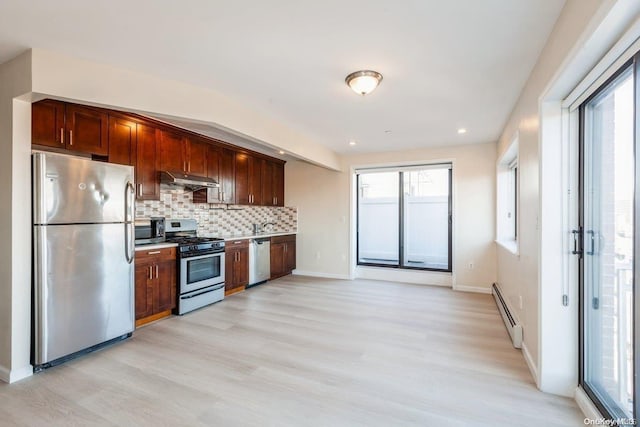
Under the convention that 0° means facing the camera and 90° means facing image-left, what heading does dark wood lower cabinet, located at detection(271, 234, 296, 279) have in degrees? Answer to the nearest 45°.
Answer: approximately 315°

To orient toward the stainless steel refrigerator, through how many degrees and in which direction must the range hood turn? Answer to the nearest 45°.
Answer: approximately 90° to its right

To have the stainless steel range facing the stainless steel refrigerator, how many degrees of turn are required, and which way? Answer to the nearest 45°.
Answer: approximately 90° to its right

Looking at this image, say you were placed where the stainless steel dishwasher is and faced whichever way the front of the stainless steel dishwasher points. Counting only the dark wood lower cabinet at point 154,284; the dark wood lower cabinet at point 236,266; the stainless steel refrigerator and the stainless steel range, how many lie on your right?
4

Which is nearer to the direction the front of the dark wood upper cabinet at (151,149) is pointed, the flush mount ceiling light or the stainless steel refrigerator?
the flush mount ceiling light

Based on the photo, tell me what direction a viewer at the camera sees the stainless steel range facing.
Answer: facing the viewer and to the right of the viewer

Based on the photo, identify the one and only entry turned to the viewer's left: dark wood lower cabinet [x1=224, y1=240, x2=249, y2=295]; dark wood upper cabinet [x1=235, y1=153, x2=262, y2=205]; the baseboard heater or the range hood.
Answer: the baseboard heater

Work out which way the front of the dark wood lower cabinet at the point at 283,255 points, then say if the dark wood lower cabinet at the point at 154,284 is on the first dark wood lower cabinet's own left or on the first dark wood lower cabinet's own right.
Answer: on the first dark wood lower cabinet's own right

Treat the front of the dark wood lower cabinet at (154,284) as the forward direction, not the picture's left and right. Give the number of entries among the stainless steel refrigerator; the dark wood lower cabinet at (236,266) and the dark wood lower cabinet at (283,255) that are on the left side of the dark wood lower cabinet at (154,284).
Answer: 2

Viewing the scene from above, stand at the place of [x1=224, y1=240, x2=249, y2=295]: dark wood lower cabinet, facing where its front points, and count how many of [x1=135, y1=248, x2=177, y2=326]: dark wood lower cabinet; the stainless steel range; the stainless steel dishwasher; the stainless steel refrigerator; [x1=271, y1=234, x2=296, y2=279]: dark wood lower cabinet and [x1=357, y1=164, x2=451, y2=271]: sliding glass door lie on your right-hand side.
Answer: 3

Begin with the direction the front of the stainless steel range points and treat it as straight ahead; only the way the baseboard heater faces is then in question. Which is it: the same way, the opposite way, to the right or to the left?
the opposite way
